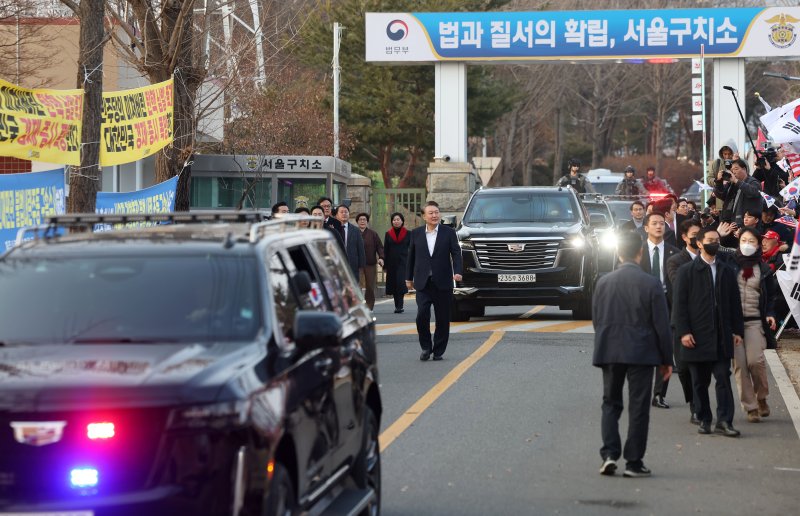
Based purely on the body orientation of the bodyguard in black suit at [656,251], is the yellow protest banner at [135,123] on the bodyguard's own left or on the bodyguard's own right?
on the bodyguard's own right

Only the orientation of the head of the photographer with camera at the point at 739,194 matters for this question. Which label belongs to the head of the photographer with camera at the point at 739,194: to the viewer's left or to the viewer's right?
to the viewer's left

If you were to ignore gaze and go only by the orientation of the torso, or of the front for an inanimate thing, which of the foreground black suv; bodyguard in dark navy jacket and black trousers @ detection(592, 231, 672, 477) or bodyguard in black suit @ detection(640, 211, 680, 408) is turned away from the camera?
bodyguard in dark navy jacket and black trousers @ detection(592, 231, 672, 477)

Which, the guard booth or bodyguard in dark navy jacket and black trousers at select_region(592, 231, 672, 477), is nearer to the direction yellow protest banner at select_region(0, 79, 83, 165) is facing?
the bodyguard in dark navy jacket and black trousers

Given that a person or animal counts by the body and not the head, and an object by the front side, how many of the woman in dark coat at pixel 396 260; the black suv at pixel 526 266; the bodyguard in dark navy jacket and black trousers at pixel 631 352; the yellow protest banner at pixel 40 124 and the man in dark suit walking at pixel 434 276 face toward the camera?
4

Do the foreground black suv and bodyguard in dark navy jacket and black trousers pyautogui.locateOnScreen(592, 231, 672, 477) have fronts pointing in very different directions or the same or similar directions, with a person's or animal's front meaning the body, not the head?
very different directions
